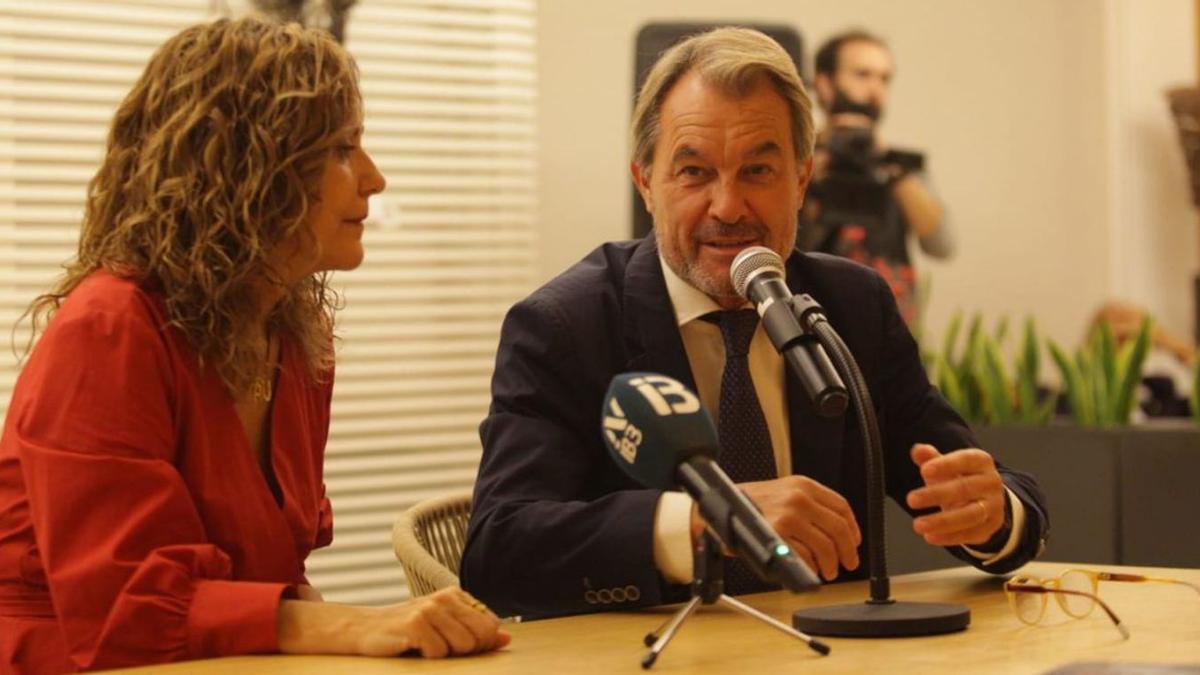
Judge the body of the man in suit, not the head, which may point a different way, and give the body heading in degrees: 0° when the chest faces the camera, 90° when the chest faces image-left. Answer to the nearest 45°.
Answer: approximately 0°

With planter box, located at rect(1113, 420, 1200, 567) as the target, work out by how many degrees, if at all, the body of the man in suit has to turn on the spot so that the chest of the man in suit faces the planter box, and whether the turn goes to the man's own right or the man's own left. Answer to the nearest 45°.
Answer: approximately 135° to the man's own left

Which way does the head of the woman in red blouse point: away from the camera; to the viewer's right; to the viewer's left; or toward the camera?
to the viewer's right

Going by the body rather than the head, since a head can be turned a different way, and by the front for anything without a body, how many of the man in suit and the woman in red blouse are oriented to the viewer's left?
0

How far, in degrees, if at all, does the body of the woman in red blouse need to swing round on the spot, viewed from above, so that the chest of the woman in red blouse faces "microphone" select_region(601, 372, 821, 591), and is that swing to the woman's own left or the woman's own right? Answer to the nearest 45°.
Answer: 0° — they already face it

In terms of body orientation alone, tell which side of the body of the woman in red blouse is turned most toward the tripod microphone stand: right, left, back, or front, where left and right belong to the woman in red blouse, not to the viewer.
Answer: front

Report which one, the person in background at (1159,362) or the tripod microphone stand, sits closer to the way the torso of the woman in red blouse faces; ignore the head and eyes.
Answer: the tripod microphone stand

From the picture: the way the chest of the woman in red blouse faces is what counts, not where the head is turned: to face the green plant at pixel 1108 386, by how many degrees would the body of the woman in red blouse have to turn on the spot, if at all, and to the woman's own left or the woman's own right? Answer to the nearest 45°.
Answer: approximately 90° to the woman's own left

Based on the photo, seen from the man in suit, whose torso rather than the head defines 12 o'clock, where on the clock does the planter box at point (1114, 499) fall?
The planter box is roughly at 7 o'clock from the man in suit.

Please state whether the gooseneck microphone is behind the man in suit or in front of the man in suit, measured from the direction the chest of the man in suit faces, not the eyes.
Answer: in front
